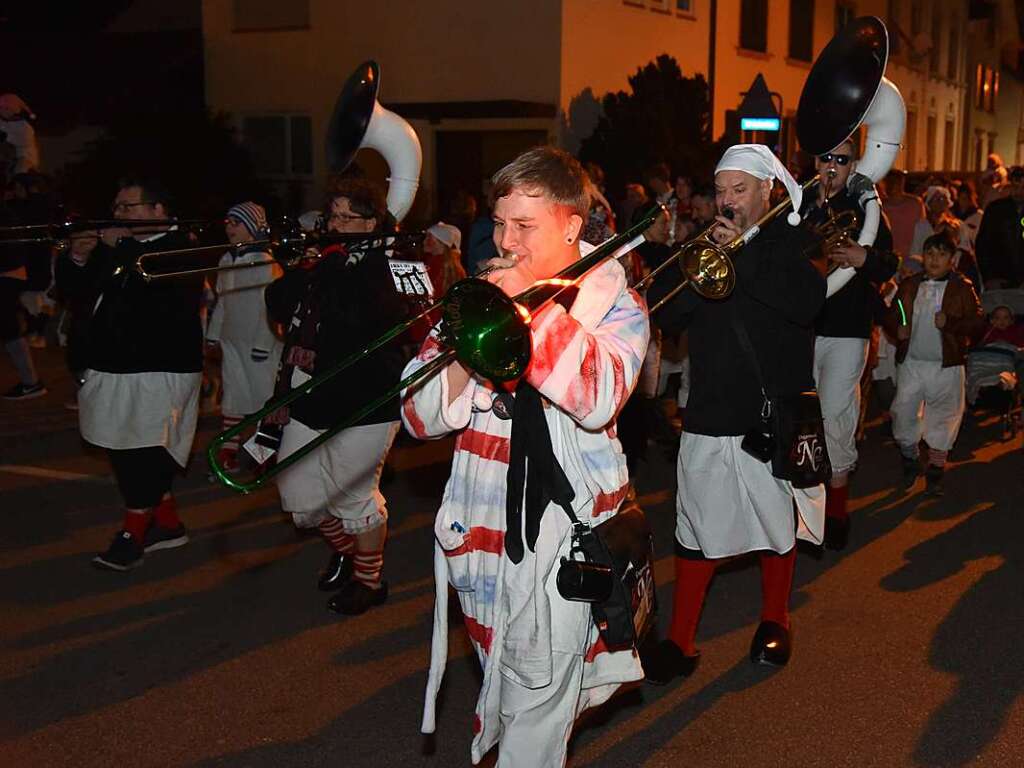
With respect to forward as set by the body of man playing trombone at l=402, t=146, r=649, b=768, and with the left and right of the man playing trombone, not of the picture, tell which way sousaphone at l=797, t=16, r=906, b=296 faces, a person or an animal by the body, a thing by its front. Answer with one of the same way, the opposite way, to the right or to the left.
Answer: the same way

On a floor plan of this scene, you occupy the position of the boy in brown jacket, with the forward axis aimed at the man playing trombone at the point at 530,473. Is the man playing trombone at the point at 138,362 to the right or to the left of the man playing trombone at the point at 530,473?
right

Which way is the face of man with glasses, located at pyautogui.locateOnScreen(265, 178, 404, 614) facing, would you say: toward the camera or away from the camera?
toward the camera

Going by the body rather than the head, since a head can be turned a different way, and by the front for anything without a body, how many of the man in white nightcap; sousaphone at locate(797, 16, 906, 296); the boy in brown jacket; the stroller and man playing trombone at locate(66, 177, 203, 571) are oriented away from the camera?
0

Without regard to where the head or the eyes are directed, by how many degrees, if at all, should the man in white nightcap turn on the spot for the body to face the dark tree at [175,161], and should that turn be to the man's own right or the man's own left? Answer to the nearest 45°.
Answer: approximately 90° to the man's own right

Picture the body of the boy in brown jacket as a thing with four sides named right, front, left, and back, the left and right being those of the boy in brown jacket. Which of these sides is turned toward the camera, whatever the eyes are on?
front

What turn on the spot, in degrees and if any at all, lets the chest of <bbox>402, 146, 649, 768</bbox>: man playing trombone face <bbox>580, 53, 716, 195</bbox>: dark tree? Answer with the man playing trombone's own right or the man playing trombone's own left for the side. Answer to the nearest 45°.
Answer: approximately 135° to the man playing trombone's own right

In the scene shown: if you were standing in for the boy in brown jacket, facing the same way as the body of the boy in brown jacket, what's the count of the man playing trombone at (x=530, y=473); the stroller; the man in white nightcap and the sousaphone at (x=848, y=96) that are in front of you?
3

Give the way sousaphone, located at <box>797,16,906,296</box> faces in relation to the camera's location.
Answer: facing the viewer and to the left of the viewer

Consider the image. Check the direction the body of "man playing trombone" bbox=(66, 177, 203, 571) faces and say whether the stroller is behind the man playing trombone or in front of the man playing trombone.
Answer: behind

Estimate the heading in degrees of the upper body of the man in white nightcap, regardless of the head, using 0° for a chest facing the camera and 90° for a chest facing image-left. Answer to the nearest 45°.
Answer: approximately 45°

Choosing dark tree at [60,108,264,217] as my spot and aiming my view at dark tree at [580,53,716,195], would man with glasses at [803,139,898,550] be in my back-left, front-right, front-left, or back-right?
front-right

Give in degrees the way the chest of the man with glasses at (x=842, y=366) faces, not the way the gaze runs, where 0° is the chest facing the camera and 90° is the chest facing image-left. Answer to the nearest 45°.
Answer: approximately 45°

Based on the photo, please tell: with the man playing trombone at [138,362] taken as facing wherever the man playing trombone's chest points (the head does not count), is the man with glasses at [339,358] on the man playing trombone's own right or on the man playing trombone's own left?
on the man playing trombone's own left

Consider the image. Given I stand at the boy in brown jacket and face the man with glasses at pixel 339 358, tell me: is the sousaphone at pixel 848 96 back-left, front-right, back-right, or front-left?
front-left

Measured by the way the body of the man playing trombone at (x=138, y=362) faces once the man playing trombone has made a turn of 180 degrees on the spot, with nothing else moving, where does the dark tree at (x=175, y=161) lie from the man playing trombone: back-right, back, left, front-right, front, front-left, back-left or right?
front-left

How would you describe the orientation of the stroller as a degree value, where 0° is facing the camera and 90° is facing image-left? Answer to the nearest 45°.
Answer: approximately 45°
